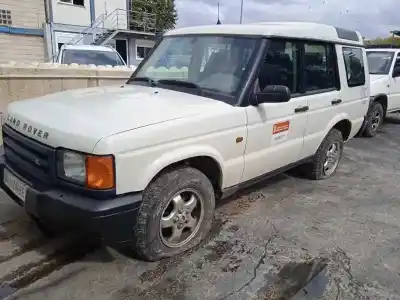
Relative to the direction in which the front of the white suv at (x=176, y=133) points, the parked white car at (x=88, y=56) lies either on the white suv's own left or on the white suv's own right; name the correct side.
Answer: on the white suv's own right

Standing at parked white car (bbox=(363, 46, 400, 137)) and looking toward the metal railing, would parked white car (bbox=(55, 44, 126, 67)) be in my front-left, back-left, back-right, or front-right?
front-left

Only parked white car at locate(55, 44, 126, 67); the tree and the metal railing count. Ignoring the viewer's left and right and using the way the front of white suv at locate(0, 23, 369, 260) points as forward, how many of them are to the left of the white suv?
0

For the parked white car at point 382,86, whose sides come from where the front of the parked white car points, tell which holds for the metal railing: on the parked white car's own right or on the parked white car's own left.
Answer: on the parked white car's own right

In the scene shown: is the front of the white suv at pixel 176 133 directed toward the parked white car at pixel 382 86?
no

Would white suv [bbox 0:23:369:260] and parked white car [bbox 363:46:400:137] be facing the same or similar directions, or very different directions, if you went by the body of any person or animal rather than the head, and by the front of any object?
same or similar directions

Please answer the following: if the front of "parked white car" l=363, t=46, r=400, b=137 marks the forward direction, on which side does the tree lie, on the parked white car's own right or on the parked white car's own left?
on the parked white car's own right

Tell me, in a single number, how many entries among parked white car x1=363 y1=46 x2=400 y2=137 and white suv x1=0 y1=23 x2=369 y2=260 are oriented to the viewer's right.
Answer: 0

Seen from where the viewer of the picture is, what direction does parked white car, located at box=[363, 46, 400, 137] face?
facing the viewer and to the left of the viewer

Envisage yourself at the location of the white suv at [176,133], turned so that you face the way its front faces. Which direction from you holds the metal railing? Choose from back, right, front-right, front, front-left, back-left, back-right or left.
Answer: back-right
